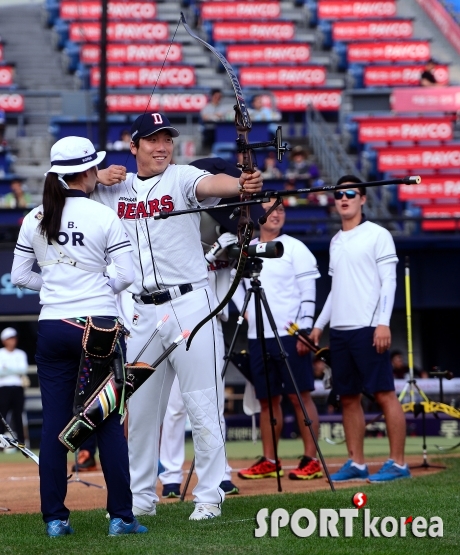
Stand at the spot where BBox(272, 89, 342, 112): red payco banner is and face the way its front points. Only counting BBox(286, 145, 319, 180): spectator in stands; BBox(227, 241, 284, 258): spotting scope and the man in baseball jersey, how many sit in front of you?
3

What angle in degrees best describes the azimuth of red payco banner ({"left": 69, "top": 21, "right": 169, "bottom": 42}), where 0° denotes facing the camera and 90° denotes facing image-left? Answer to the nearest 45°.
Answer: approximately 0°

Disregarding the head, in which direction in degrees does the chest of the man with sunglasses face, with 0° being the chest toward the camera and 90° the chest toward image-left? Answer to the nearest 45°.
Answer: approximately 45°

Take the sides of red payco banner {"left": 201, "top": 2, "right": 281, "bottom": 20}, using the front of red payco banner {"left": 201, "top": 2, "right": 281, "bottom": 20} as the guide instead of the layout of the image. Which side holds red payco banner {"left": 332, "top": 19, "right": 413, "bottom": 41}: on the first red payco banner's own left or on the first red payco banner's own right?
on the first red payco banner's own left

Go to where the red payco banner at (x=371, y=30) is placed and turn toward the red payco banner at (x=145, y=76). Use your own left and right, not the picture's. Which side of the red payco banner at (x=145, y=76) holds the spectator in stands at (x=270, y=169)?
left

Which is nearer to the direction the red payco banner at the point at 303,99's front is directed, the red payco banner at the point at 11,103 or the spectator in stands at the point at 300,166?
the spectator in stands

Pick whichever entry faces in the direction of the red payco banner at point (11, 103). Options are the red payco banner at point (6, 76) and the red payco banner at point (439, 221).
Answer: the red payco banner at point (6, 76)

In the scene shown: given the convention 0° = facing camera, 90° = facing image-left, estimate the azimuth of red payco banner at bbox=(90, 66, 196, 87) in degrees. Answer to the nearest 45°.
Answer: approximately 0°

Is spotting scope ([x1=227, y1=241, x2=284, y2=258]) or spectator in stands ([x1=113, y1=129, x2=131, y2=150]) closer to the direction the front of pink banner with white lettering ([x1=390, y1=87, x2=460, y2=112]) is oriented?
the spotting scope

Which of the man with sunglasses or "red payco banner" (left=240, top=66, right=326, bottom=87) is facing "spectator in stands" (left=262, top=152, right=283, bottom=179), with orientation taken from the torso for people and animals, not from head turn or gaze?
the red payco banner
